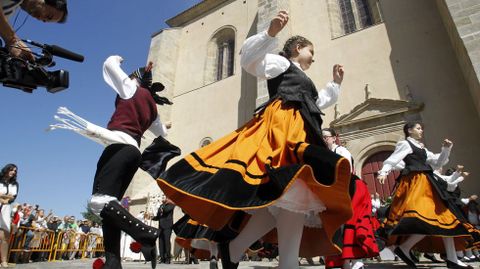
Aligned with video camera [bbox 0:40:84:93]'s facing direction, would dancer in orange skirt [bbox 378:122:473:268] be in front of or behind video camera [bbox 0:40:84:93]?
in front

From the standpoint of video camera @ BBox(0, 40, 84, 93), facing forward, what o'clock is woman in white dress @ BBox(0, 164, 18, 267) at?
The woman in white dress is roughly at 9 o'clock from the video camera.

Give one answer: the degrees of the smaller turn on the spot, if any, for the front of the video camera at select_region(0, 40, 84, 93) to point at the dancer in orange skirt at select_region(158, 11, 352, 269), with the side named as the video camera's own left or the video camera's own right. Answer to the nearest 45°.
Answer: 0° — it already faces them

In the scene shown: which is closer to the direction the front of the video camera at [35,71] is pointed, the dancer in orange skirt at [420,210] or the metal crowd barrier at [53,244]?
the dancer in orange skirt

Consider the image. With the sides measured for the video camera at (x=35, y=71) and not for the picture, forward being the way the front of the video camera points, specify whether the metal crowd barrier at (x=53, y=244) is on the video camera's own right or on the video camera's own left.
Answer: on the video camera's own left

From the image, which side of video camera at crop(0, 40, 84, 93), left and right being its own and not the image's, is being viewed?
right
